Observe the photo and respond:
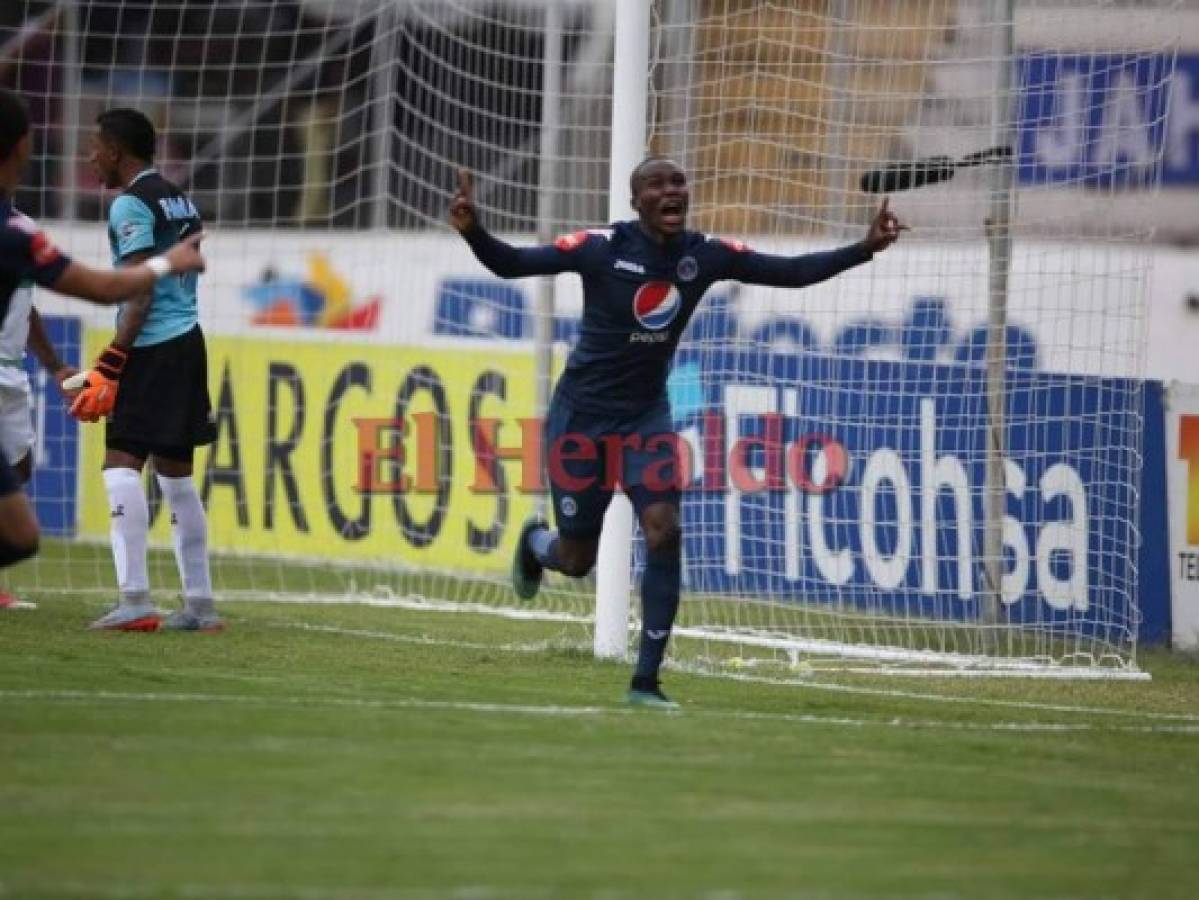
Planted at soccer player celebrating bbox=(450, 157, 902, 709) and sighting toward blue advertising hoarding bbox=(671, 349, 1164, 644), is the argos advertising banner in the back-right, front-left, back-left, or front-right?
front-left

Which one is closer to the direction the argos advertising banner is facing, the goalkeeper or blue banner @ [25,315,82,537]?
the goalkeeper

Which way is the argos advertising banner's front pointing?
toward the camera

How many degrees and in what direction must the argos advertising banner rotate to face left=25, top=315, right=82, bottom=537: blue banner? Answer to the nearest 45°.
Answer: approximately 135° to its right

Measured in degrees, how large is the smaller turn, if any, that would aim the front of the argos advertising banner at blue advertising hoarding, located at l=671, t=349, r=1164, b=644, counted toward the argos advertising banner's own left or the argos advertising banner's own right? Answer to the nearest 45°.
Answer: approximately 45° to the argos advertising banner's own left

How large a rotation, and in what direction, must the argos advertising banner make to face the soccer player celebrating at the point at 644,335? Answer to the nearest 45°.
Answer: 0° — it already faces them

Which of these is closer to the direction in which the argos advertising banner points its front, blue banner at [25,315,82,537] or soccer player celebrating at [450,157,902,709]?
the soccer player celebrating

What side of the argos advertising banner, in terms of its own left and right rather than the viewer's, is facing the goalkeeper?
front

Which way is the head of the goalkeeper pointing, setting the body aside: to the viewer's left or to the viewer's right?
to the viewer's left
